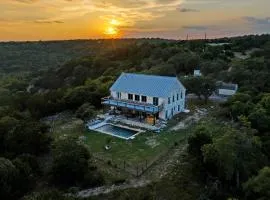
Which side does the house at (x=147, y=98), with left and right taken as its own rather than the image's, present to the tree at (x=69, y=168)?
front

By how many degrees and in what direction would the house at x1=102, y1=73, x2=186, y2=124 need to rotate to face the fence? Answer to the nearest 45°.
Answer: approximately 45° to its left

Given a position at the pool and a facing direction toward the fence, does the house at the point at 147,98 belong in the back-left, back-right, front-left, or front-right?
back-left

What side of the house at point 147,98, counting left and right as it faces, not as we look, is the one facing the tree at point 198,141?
left

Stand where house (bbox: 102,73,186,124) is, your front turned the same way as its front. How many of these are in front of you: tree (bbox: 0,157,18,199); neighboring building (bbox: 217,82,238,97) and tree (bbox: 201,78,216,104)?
1

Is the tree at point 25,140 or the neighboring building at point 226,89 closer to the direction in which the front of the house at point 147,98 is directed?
the tree

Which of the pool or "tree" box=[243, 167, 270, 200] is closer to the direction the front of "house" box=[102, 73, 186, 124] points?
the pool

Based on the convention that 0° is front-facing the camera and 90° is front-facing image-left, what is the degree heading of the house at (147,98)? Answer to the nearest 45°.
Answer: approximately 45°

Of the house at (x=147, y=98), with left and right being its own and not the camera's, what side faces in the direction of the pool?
front

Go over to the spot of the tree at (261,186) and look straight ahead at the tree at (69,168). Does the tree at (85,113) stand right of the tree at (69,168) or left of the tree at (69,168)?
right

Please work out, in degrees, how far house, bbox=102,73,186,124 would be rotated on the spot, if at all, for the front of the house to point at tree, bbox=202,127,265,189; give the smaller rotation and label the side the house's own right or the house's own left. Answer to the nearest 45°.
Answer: approximately 90° to the house's own left

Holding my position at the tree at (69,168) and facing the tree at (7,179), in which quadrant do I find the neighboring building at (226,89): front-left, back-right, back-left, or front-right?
back-right

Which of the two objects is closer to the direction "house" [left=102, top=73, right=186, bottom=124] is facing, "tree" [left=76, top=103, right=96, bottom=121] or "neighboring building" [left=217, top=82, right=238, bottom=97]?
the tree

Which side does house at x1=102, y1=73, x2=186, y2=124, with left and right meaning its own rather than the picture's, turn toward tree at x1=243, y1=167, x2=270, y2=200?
left

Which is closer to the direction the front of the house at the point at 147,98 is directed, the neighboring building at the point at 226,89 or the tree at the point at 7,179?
the tree
